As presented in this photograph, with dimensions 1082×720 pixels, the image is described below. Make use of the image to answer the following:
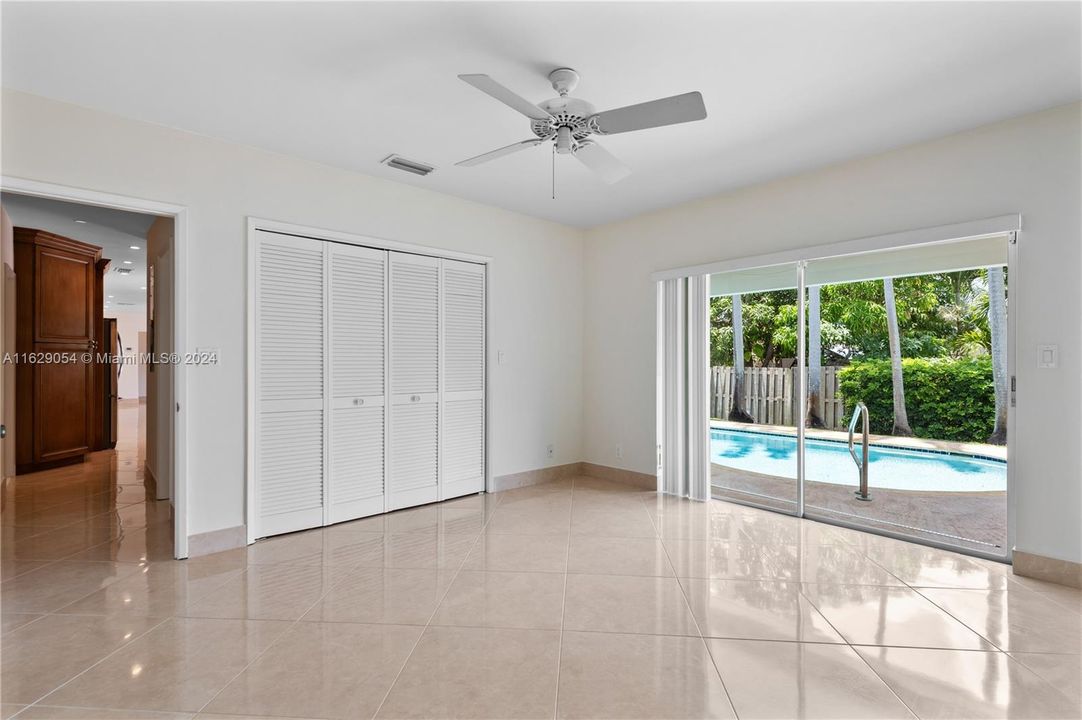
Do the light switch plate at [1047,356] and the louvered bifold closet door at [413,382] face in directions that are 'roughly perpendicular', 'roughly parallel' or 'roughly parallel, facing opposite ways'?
roughly perpendicular

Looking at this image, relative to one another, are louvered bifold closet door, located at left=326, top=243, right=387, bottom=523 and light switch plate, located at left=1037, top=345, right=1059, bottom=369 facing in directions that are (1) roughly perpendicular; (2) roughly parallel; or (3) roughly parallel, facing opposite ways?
roughly perpendicular

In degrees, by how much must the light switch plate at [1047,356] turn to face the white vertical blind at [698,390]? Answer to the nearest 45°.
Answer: approximately 90° to its right

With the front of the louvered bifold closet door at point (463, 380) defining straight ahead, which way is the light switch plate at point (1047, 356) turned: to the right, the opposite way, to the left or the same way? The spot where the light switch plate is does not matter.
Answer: to the right

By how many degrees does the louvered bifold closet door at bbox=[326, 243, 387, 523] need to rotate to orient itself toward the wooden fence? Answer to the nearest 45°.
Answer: approximately 45° to its left

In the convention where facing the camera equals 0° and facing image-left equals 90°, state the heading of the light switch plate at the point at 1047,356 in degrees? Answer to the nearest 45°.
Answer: approximately 0°

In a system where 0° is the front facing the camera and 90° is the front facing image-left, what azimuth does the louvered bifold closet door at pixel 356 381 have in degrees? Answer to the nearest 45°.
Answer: approximately 315°

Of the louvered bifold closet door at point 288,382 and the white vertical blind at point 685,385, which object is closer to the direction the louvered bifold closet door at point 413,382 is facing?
the white vertical blind

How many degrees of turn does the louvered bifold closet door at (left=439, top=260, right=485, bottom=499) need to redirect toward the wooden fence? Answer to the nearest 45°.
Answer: approximately 45° to its left
